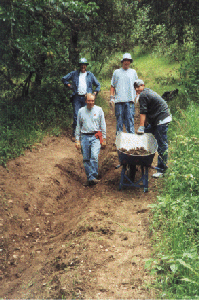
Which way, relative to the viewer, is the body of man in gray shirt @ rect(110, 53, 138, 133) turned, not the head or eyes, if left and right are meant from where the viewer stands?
facing the viewer

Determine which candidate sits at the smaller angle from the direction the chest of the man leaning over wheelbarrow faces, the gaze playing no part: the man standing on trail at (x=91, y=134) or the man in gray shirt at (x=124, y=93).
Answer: the man standing on trail

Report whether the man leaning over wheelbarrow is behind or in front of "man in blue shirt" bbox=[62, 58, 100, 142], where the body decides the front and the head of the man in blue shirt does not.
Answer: in front

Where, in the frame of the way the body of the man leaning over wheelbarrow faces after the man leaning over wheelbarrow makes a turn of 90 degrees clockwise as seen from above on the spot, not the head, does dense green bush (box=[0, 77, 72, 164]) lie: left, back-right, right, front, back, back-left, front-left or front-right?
front-left

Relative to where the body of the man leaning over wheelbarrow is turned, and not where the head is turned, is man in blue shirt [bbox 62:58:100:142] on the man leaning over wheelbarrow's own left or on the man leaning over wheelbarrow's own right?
on the man leaning over wheelbarrow's own right

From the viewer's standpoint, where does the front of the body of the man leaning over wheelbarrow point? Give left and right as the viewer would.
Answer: facing to the left of the viewer

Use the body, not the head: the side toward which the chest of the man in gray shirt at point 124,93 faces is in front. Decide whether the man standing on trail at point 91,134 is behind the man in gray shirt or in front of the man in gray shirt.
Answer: in front

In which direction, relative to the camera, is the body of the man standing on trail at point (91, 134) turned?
toward the camera

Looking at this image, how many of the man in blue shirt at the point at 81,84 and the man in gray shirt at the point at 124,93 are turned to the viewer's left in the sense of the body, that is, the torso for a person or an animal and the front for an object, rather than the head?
0

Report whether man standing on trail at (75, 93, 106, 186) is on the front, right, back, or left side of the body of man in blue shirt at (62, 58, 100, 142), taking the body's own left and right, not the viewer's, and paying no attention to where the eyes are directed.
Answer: front
